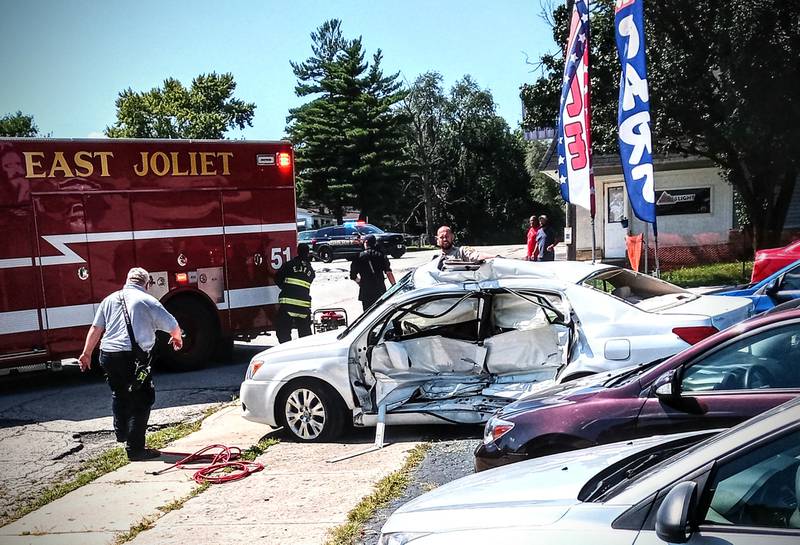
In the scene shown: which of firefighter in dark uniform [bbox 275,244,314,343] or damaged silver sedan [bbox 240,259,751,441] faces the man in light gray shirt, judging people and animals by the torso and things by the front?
the damaged silver sedan

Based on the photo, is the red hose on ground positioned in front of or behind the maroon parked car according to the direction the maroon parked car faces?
in front

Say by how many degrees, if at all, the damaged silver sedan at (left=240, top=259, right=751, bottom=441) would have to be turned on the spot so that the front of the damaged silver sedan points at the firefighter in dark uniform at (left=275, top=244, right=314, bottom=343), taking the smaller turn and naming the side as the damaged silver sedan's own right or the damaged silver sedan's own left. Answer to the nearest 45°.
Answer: approximately 45° to the damaged silver sedan's own right

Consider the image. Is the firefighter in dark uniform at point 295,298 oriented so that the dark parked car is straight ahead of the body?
yes

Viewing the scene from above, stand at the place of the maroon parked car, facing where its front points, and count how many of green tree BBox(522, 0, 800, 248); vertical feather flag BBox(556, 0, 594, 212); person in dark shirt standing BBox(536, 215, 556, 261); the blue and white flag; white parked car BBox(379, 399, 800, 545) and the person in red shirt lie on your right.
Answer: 5

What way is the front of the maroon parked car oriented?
to the viewer's left

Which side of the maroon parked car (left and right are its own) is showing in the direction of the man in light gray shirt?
front

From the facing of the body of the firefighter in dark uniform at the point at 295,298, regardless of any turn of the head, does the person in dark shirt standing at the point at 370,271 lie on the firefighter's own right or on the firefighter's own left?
on the firefighter's own right

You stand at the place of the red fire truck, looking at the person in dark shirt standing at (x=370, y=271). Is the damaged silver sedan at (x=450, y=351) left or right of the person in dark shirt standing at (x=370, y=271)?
right

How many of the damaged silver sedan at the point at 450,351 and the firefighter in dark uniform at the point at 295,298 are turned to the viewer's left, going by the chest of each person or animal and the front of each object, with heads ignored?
1

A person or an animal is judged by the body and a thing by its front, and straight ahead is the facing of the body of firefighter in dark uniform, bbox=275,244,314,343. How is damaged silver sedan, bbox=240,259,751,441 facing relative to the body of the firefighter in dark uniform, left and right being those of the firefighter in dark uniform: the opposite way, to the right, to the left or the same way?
to the left

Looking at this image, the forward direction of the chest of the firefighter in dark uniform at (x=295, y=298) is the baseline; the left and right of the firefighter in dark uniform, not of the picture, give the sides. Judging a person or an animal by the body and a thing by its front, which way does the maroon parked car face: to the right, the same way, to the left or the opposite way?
to the left

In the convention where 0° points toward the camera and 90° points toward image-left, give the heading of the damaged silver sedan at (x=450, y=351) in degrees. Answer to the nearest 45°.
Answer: approximately 90°
